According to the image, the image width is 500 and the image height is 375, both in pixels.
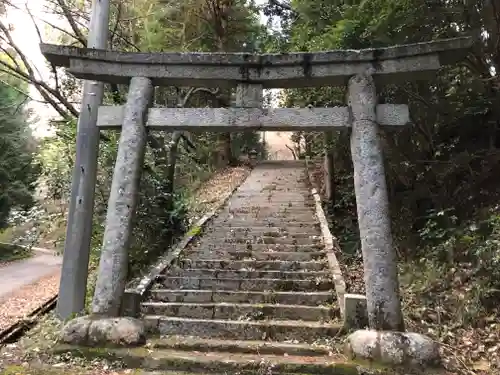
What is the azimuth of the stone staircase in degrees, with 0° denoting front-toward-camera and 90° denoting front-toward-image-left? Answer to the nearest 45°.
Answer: approximately 0°
